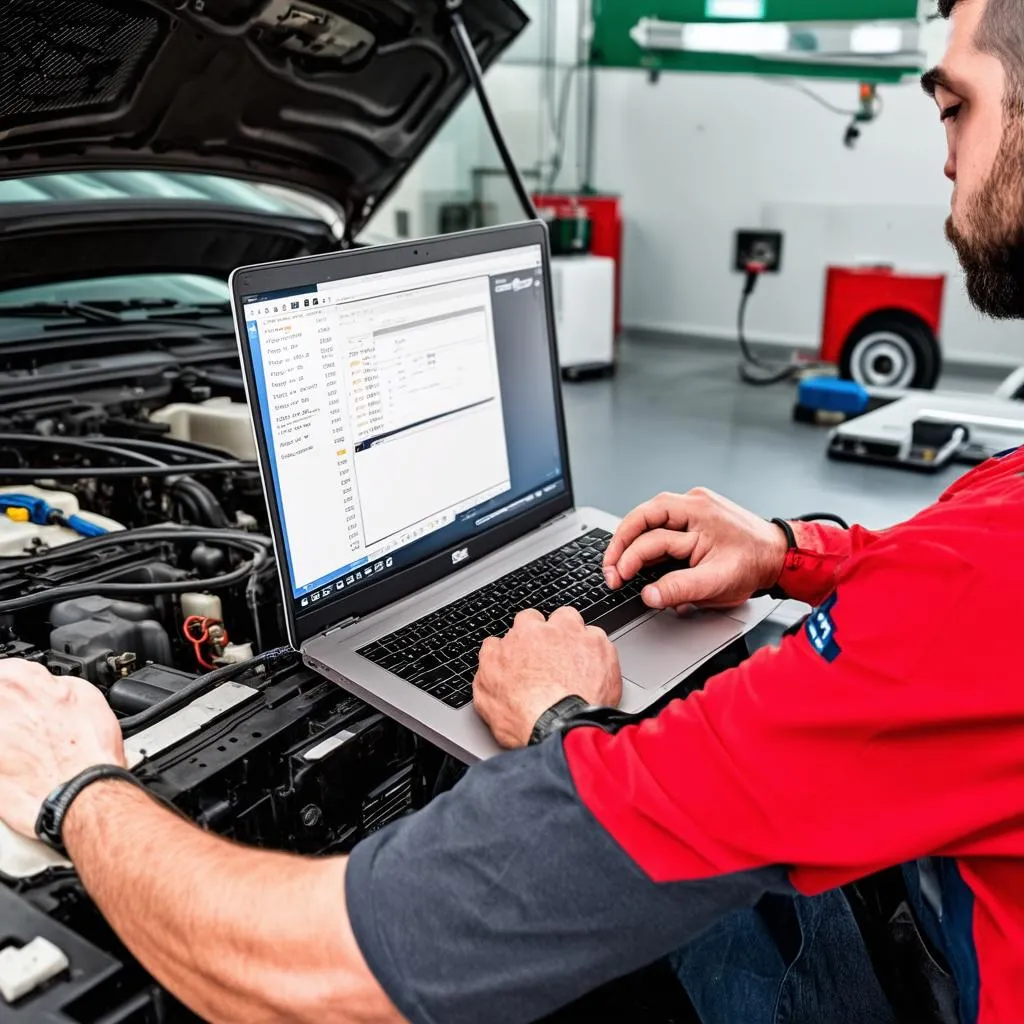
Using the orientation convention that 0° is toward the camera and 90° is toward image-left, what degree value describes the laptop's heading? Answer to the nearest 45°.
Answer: approximately 315°

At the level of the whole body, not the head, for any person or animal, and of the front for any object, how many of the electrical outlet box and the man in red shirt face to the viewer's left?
1

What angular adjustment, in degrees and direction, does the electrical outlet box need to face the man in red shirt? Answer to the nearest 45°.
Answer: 0° — it already faces them

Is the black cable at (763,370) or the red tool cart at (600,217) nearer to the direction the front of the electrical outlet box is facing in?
the black cable

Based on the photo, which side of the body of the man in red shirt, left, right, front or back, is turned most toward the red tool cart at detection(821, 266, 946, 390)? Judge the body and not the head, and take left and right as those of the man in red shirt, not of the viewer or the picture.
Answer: right

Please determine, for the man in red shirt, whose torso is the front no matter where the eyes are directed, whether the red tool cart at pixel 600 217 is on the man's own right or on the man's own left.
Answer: on the man's own right

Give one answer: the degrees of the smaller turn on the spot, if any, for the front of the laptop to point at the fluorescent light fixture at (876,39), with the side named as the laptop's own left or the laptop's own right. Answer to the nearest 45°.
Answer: approximately 90° to the laptop's own left

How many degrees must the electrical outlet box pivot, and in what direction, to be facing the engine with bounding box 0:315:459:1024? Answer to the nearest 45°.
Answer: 0° — it already faces it

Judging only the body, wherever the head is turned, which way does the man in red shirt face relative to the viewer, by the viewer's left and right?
facing to the left of the viewer

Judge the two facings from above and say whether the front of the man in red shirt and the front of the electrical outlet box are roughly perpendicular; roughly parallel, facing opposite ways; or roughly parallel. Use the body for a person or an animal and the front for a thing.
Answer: roughly perpendicular

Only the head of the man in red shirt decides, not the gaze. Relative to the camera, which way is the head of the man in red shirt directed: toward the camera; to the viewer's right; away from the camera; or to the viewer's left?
to the viewer's left

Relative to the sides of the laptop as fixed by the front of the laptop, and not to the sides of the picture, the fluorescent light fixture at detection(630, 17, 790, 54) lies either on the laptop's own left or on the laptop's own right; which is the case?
on the laptop's own left
